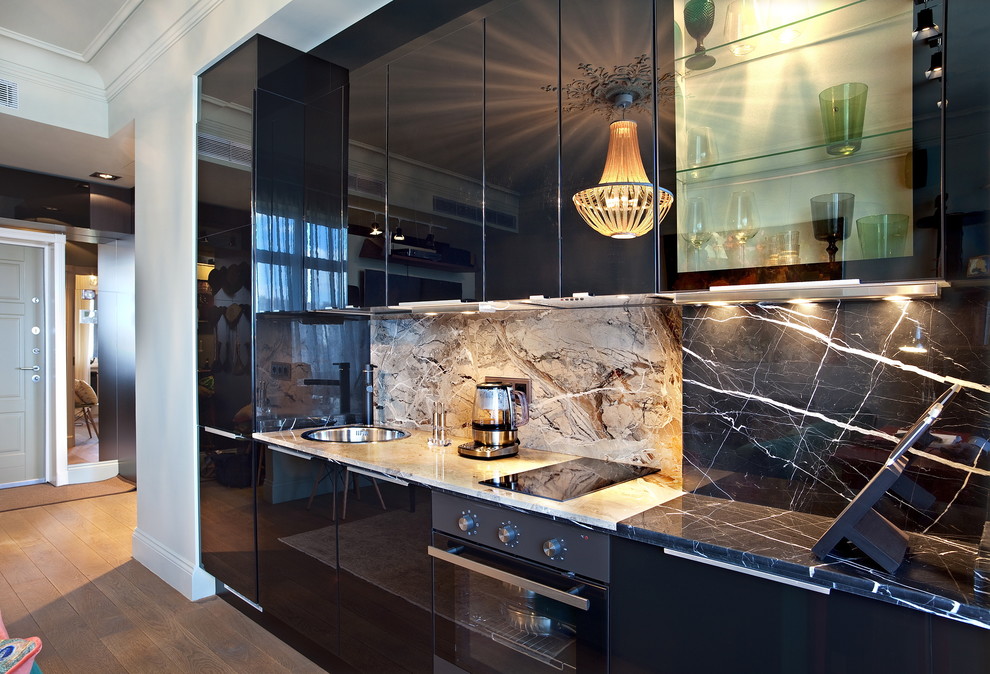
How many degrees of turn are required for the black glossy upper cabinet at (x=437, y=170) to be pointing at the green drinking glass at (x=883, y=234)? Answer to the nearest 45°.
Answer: approximately 90° to its left

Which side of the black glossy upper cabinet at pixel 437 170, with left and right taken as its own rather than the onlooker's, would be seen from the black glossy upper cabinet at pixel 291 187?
right

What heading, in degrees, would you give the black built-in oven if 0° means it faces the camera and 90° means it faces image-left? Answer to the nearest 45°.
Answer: approximately 45°

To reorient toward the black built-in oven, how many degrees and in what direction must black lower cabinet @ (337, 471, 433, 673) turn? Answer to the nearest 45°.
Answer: approximately 90° to its left

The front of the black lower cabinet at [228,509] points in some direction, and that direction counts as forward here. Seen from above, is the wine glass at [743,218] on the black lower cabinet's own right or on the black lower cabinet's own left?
on the black lower cabinet's own left

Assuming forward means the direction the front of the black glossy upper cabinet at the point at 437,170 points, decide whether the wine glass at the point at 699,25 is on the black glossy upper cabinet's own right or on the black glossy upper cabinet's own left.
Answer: on the black glossy upper cabinet's own left

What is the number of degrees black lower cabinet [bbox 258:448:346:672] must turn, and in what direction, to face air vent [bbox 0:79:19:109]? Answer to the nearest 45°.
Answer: approximately 90° to its right

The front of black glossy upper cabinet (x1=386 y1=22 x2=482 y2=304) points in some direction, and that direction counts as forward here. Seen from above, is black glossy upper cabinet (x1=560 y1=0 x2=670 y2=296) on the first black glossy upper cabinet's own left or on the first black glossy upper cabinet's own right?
on the first black glossy upper cabinet's own left

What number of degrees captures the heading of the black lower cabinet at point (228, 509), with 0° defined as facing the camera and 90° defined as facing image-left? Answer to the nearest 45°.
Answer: approximately 45°
